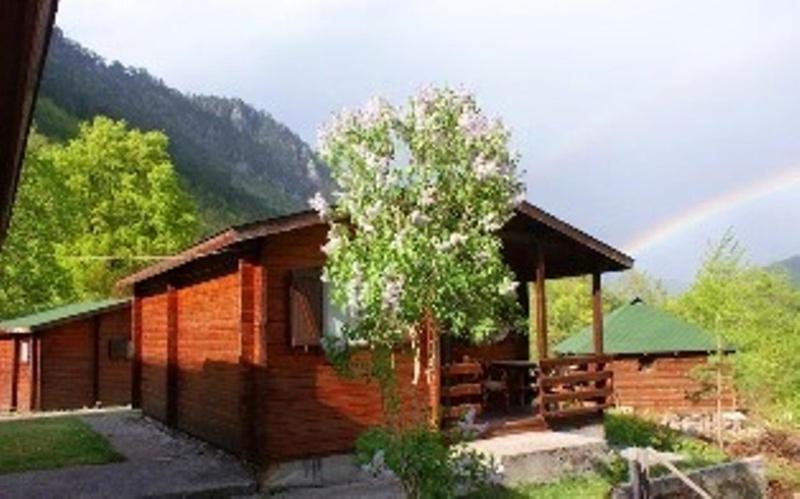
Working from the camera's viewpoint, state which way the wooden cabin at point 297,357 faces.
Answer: facing the viewer and to the right of the viewer

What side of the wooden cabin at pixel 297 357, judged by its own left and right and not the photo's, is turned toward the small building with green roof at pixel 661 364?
left

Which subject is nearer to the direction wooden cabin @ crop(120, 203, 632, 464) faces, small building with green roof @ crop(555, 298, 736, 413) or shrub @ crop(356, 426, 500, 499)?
the shrub

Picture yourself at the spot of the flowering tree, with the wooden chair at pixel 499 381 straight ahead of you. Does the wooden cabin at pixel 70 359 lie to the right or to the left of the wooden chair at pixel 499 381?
left

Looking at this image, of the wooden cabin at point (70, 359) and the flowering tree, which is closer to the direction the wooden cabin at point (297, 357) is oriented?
the flowering tree

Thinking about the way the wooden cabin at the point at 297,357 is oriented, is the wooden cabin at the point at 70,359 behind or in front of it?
behind

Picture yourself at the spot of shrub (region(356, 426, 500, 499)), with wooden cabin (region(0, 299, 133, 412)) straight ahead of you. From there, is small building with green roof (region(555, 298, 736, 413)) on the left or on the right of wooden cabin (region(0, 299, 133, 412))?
right

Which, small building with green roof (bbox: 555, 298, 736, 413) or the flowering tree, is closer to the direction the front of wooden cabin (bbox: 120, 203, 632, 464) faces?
the flowering tree
